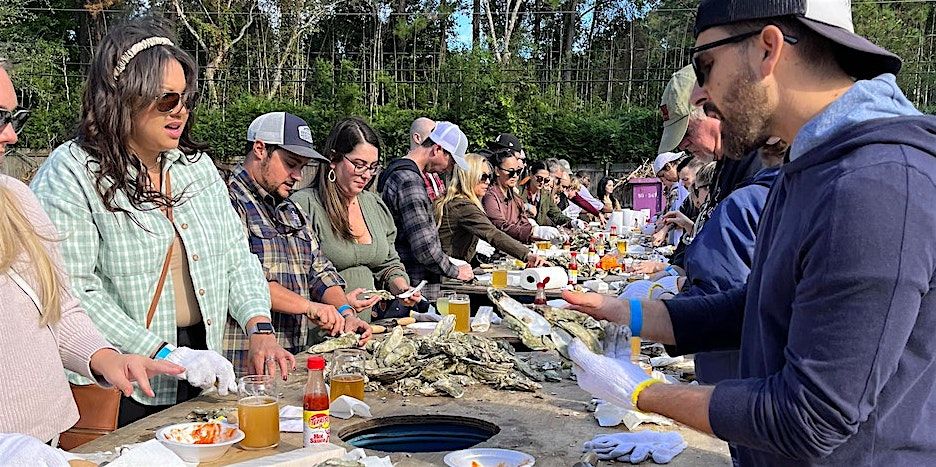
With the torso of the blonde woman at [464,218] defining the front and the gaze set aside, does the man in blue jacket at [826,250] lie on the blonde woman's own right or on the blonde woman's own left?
on the blonde woman's own right

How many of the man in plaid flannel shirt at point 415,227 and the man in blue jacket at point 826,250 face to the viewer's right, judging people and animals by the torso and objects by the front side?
1

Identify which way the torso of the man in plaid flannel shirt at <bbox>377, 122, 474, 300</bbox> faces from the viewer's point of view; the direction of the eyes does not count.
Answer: to the viewer's right

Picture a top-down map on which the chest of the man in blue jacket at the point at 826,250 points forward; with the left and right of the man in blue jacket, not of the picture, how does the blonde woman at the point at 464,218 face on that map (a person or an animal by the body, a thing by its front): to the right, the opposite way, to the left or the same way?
the opposite way

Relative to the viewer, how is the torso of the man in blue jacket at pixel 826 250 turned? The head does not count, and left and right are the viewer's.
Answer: facing to the left of the viewer

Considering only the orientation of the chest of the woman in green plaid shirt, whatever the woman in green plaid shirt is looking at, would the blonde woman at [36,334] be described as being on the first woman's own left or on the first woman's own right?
on the first woman's own right

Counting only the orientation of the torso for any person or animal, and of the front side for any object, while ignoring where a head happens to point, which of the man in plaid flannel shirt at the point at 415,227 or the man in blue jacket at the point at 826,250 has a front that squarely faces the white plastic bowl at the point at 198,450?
the man in blue jacket

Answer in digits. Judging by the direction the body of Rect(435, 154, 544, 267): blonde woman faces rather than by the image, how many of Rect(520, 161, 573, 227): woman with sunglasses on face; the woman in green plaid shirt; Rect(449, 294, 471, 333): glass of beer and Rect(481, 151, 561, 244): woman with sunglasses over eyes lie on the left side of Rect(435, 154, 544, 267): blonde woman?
2

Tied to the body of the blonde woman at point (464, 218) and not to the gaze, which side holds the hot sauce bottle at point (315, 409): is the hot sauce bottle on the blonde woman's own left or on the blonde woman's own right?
on the blonde woman's own right

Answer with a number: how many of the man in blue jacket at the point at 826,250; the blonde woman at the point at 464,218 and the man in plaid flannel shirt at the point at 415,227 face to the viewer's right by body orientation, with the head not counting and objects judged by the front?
2

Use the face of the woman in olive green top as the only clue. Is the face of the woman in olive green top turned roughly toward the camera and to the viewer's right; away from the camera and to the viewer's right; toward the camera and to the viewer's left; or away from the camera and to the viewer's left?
toward the camera and to the viewer's right

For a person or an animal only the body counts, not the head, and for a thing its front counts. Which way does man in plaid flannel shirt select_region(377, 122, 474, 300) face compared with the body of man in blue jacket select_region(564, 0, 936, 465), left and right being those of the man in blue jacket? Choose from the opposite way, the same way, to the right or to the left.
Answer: the opposite way

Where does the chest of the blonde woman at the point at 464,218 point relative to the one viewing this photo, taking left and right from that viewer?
facing to the right of the viewer

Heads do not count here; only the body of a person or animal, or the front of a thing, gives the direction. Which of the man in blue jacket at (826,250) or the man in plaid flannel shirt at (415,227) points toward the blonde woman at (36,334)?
the man in blue jacket

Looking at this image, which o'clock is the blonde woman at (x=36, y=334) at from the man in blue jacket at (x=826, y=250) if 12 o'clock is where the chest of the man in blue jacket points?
The blonde woman is roughly at 12 o'clock from the man in blue jacket.
